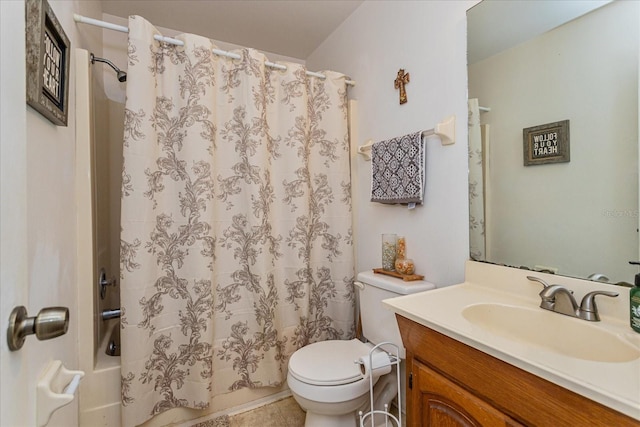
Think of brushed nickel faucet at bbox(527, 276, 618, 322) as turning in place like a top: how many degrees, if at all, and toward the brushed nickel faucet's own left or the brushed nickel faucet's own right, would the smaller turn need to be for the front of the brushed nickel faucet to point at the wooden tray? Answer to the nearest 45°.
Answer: approximately 45° to the brushed nickel faucet's own right

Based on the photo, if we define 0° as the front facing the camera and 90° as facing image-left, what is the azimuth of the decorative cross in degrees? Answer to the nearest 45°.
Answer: approximately 45°

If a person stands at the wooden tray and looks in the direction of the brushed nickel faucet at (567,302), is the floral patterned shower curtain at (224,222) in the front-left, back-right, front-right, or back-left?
back-right

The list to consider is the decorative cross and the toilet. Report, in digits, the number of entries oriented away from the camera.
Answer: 0

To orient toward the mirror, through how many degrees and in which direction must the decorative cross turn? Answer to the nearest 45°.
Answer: approximately 90° to its left

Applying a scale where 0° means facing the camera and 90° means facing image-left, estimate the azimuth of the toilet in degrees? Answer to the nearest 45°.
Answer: approximately 45°

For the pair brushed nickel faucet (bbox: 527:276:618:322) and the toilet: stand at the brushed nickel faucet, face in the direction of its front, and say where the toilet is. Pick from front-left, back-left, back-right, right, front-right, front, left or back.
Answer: front-right

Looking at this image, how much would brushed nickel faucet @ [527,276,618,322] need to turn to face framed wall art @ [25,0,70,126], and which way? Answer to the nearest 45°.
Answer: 0° — it already faces it
